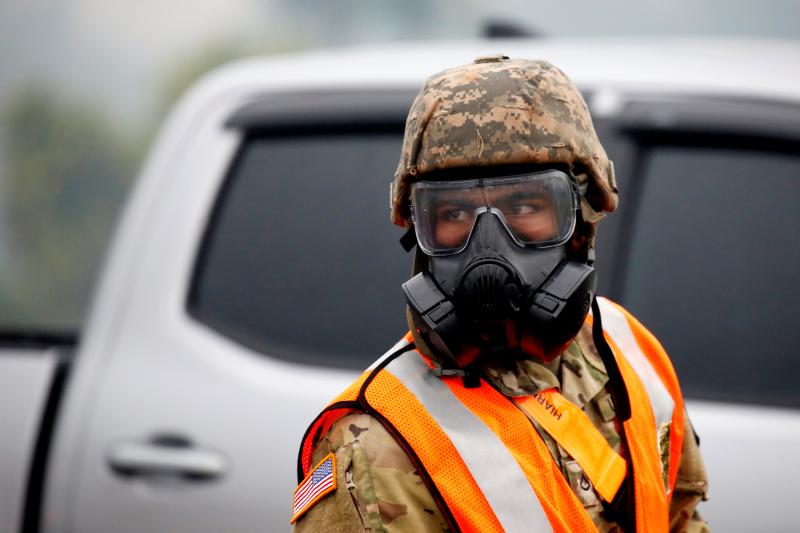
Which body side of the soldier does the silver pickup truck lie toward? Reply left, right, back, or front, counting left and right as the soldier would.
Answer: back

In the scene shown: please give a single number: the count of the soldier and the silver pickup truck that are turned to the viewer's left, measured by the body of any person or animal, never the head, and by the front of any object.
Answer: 0

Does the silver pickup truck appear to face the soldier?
no

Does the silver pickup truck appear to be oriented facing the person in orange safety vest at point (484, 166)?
no

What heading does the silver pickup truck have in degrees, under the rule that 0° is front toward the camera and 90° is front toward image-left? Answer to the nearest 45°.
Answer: approximately 270°

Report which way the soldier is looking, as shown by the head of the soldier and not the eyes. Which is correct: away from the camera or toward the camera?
toward the camera
